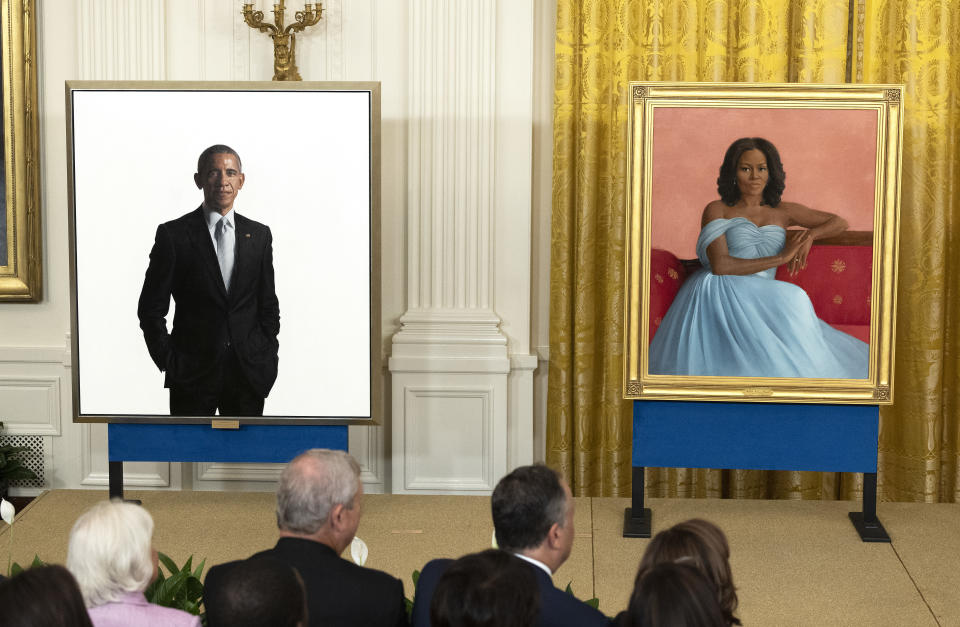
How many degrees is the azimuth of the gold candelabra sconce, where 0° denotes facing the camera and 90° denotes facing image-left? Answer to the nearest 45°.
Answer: approximately 0°

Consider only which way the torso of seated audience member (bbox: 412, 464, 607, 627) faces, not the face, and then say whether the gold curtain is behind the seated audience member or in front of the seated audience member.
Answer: in front

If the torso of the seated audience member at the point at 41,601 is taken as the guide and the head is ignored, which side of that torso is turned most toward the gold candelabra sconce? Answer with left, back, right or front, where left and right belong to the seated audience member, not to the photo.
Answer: front

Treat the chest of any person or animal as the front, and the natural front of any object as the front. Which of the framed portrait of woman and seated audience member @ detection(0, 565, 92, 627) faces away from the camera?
the seated audience member

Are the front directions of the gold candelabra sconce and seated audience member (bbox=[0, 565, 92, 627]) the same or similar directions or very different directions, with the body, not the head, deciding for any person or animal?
very different directions

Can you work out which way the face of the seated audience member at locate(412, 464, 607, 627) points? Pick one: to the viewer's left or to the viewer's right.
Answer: to the viewer's right

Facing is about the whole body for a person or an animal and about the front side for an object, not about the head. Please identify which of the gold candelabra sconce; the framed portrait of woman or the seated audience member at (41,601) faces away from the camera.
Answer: the seated audience member

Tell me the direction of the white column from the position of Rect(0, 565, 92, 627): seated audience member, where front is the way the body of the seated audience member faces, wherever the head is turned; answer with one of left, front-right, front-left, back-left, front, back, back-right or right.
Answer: front-right

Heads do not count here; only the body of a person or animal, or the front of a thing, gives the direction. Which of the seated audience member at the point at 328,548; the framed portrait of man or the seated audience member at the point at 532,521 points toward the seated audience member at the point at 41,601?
the framed portrait of man

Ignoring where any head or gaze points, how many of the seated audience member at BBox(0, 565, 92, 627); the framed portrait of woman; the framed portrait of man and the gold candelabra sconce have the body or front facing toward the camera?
3

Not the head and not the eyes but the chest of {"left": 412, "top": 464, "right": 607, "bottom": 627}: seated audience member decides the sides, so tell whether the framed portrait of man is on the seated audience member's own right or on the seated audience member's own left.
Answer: on the seated audience member's own left

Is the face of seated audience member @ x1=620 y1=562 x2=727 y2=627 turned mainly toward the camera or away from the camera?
away from the camera

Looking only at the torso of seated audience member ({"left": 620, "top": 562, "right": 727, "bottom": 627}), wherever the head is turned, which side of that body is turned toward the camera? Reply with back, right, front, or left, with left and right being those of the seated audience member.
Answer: back

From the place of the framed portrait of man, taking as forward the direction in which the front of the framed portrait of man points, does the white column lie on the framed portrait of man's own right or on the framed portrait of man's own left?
on the framed portrait of man's own left

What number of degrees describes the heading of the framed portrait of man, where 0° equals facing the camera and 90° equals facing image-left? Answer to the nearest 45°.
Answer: approximately 0°
